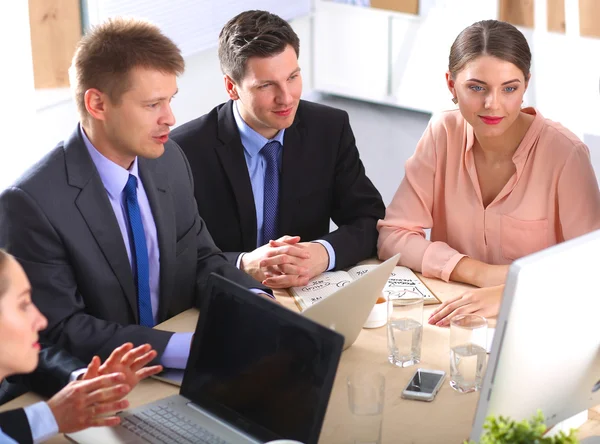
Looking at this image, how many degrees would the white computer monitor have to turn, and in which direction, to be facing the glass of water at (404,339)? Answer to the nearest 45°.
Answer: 0° — it already faces it

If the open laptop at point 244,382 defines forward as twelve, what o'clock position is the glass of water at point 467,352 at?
The glass of water is roughly at 7 o'clock from the open laptop.

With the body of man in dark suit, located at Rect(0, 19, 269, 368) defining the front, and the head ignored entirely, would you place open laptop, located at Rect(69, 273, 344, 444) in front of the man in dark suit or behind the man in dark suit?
in front

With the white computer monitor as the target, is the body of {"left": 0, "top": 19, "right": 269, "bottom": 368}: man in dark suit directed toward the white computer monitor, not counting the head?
yes

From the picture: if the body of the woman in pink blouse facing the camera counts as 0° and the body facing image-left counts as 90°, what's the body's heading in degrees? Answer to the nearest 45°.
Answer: approximately 45°

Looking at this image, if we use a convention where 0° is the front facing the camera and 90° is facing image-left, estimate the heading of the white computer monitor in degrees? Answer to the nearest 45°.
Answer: approximately 135°

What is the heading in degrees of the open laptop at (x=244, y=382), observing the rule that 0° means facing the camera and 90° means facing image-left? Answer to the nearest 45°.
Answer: approximately 45°

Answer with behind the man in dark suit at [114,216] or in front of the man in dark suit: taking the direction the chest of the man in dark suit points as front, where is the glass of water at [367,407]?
in front

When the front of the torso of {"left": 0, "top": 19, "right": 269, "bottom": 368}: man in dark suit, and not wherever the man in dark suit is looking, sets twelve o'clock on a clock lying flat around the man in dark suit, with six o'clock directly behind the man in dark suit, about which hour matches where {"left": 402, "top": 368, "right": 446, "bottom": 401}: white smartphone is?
The white smartphone is roughly at 12 o'clock from the man in dark suit.
